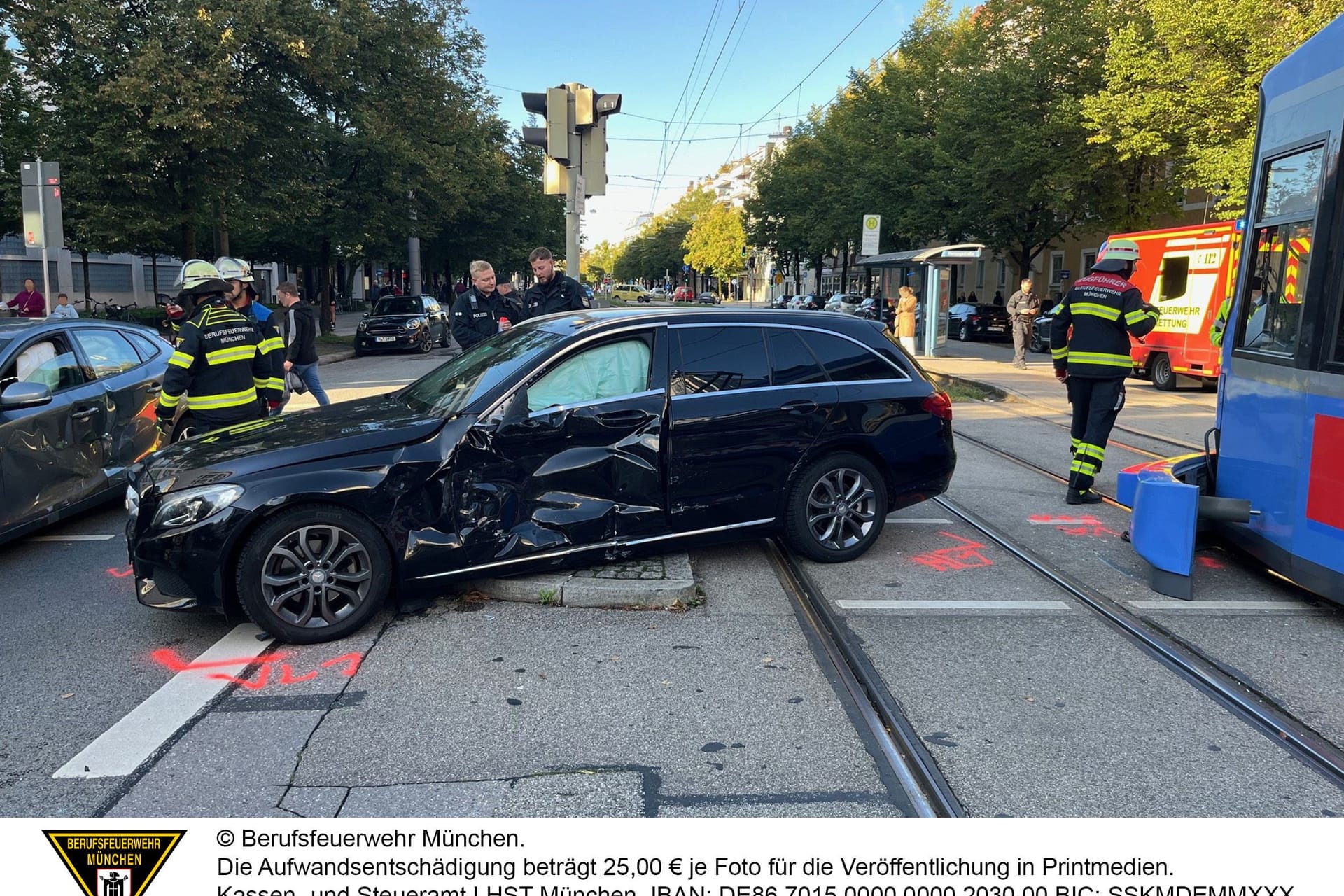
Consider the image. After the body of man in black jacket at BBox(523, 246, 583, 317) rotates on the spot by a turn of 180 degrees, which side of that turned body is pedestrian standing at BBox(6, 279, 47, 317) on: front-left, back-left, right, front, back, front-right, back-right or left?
left

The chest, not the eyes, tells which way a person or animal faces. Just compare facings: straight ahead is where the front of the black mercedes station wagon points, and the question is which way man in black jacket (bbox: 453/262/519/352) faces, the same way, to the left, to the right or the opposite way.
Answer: to the left

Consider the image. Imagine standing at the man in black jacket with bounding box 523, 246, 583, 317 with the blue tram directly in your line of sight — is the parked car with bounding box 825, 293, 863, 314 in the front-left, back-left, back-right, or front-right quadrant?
back-left

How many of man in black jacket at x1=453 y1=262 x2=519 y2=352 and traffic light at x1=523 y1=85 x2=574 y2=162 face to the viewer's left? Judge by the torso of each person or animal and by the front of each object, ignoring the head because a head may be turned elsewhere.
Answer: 1

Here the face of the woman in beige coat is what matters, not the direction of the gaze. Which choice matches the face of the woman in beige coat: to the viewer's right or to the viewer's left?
to the viewer's left

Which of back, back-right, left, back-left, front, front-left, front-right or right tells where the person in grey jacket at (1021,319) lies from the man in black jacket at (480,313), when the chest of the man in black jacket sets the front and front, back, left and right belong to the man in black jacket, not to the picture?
left

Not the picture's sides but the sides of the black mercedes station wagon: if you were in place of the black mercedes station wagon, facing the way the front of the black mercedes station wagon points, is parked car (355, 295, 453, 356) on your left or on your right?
on your right

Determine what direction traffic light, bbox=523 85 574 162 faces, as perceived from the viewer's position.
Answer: facing to the left of the viewer

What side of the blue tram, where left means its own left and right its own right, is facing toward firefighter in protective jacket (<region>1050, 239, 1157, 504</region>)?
front

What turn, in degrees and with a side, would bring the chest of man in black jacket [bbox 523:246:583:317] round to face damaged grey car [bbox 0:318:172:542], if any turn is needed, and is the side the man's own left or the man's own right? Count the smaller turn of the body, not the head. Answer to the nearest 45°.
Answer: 0° — they already face it

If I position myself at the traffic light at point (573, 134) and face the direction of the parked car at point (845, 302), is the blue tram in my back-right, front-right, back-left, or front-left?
back-right
